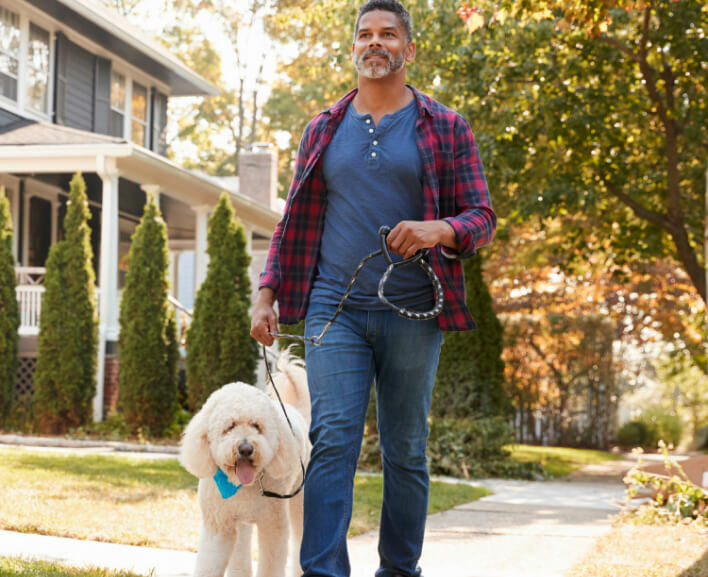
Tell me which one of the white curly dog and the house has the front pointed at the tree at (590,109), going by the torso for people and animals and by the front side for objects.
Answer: the house

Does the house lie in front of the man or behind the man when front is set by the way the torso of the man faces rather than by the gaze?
behind

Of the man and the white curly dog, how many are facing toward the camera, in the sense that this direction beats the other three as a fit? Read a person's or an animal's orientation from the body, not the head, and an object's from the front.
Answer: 2

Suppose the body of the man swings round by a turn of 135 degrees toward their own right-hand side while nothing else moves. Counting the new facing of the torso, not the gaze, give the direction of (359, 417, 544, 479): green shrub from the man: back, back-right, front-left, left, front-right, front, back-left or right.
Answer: front-right

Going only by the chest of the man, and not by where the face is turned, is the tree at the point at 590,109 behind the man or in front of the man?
behind

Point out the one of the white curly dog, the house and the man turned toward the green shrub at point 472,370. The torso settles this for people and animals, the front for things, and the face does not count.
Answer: the house

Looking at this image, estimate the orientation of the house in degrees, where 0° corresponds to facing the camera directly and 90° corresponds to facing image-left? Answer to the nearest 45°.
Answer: approximately 315°

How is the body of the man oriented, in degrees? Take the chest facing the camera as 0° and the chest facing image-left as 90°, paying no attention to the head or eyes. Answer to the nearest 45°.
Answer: approximately 0°

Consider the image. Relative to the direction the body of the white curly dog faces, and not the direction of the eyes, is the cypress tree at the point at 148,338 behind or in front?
behind

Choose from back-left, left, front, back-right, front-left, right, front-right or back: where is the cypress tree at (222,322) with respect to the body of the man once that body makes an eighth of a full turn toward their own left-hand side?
back-left

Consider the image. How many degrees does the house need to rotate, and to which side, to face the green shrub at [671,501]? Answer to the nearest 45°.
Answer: approximately 45° to its right

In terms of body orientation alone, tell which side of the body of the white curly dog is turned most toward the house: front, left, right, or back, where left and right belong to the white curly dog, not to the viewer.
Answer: back

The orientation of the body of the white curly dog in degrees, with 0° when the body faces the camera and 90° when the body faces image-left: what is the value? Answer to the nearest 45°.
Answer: approximately 0°
